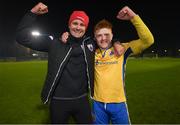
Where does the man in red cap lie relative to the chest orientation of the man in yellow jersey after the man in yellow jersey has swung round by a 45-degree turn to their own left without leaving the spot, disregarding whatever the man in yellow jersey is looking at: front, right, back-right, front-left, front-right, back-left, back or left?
right

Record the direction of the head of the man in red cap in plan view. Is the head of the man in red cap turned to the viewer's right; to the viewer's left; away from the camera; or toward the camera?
toward the camera

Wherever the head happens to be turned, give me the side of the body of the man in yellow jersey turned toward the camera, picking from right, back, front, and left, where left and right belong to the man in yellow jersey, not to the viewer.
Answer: front

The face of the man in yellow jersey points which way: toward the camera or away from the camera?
toward the camera
